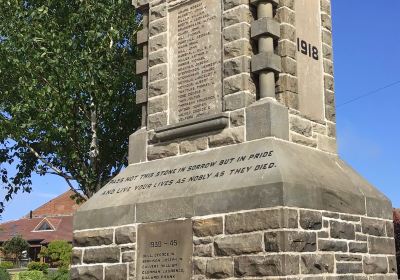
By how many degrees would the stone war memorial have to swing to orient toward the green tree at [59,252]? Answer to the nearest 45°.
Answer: approximately 135° to its right

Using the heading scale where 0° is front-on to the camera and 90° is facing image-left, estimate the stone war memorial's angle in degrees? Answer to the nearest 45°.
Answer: approximately 45°

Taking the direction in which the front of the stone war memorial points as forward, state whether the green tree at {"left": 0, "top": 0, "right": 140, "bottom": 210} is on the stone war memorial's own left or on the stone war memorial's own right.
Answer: on the stone war memorial's own right
